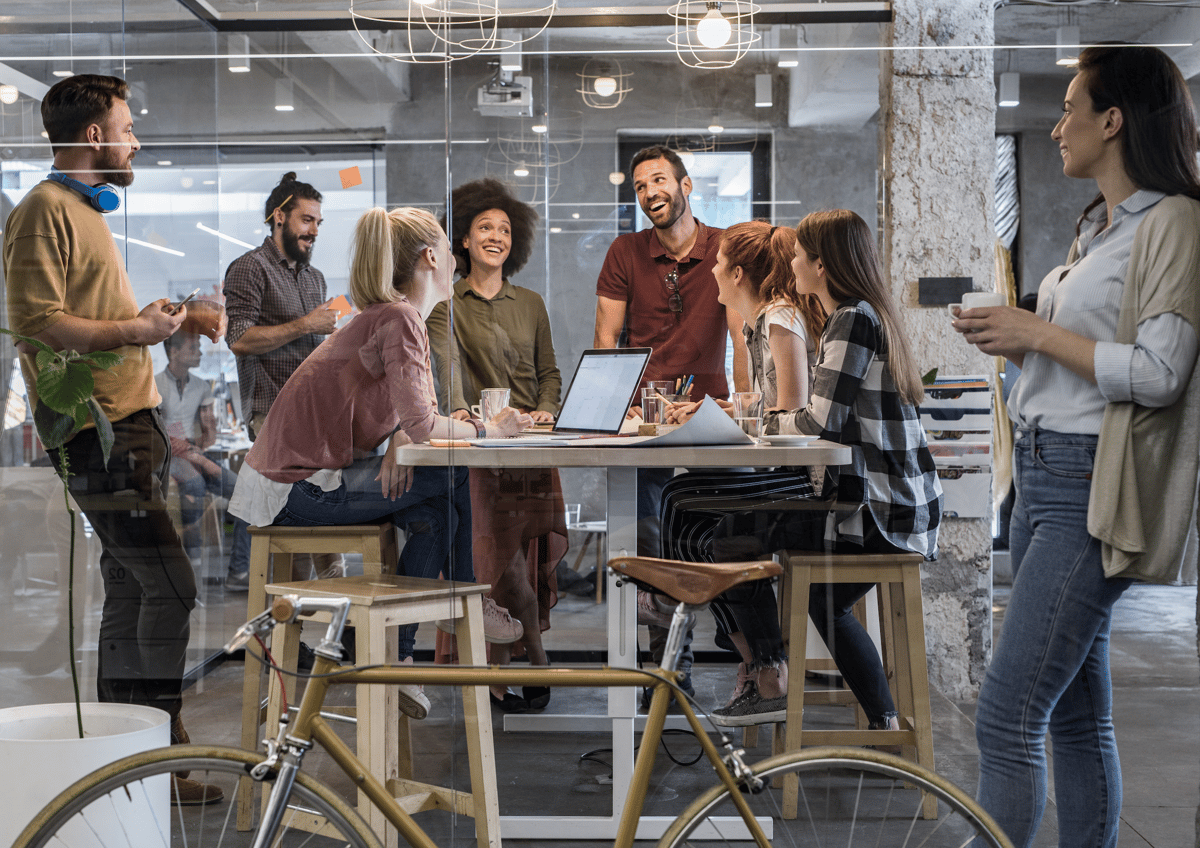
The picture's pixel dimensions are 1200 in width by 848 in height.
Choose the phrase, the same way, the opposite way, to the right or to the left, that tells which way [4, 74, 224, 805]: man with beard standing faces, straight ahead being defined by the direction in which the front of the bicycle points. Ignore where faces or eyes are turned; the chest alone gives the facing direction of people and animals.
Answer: the opposite way

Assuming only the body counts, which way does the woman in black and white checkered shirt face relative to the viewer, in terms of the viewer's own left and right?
facing to the left of the viewer

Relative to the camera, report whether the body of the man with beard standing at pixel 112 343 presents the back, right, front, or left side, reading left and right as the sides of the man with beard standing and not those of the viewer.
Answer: right

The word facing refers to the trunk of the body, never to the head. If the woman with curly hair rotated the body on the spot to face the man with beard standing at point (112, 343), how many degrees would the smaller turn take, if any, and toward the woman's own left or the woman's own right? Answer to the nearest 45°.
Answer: approximately 90° to the woman's own right

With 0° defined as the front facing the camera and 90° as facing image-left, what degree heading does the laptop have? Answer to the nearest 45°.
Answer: approximately 45°

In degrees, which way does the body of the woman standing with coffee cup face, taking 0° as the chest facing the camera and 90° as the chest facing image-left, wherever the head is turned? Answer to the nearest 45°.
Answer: approximately 90°

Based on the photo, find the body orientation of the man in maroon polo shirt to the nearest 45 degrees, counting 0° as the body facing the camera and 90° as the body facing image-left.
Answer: approximately 0°

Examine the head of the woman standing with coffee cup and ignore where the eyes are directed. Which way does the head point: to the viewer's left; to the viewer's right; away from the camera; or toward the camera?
to the viewer's left

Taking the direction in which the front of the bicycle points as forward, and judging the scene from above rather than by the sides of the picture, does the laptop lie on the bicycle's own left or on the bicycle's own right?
on the bicycle's own right

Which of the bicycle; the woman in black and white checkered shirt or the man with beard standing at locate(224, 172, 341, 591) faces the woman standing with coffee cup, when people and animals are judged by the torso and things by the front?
the man with beard standing

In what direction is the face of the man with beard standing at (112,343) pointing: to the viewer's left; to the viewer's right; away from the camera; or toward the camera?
to the viewer's right
